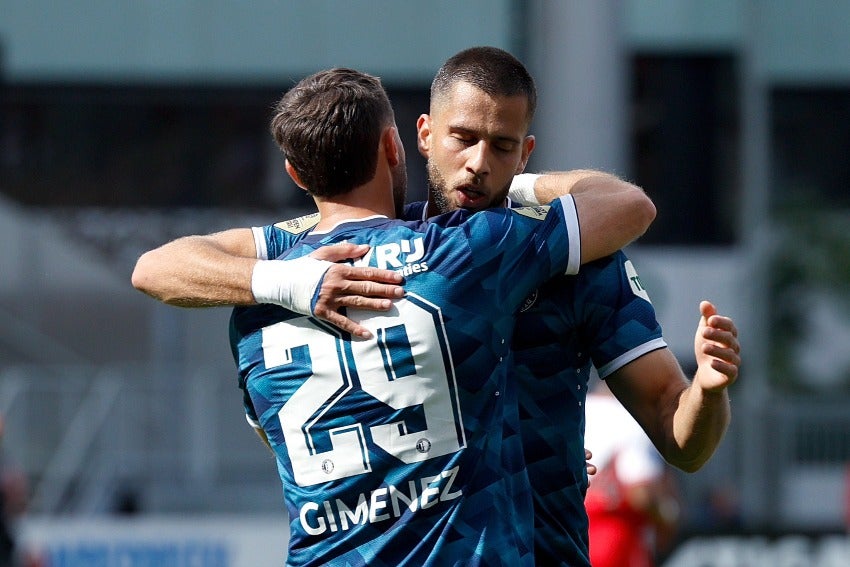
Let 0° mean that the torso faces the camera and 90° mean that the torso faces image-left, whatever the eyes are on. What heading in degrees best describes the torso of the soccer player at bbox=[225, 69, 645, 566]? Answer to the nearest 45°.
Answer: approximately 225°

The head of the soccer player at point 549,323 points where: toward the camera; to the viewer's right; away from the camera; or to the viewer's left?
toward the camera
